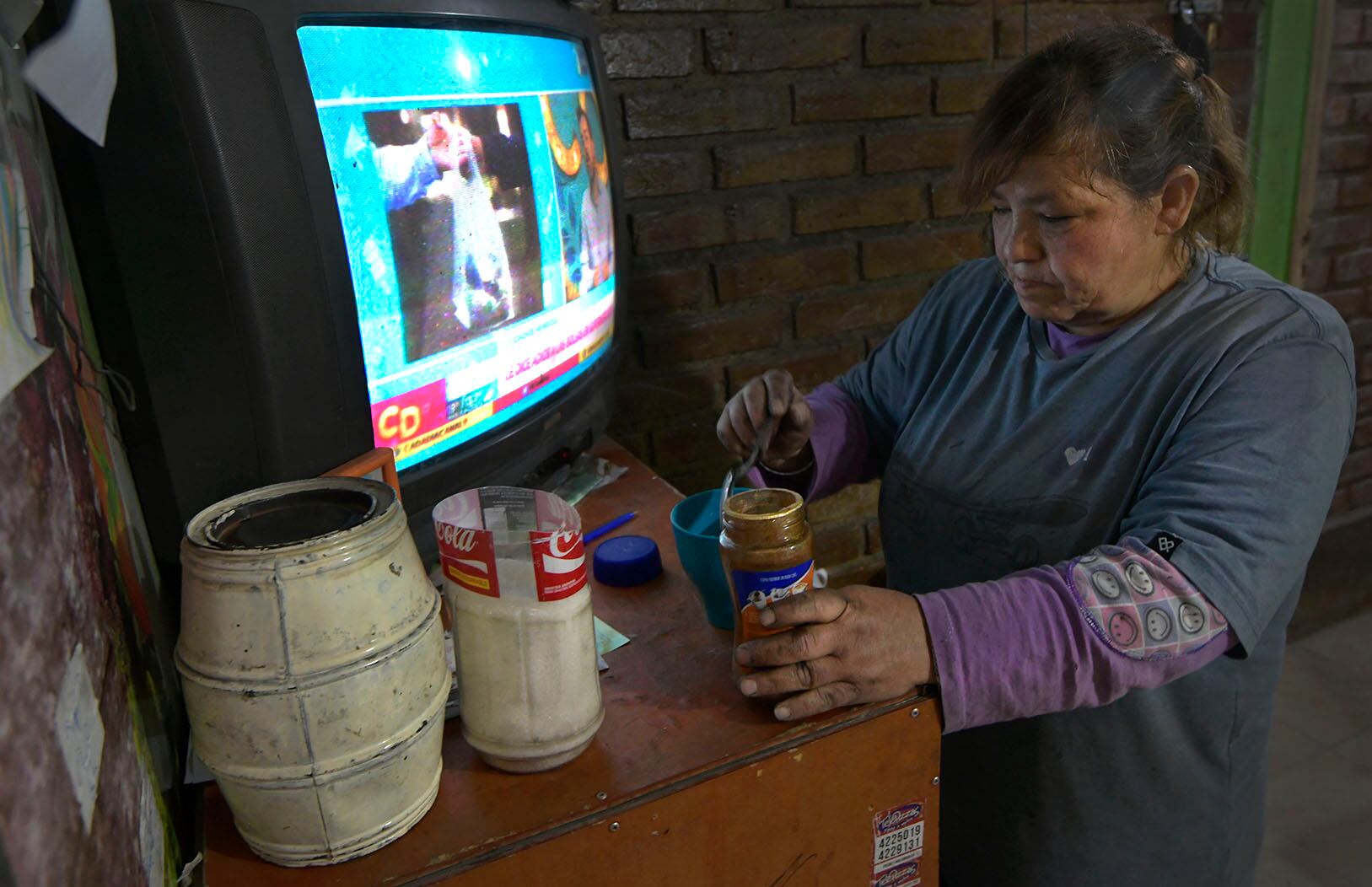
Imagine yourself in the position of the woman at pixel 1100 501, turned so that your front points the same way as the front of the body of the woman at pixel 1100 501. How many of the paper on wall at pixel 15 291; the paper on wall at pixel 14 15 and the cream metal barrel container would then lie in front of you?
3

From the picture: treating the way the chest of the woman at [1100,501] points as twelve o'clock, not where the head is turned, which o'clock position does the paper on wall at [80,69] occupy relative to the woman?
The paper on wall is roughly at 12 o'clock from the woman.

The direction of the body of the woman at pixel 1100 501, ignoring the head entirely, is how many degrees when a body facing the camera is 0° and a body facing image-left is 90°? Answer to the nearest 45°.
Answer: approximately 45°

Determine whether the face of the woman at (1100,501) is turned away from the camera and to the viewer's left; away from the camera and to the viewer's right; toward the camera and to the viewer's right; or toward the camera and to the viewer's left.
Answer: toward the camera and to the viewer's left

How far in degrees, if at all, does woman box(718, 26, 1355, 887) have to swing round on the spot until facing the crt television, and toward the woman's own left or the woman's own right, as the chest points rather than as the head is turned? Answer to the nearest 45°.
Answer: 0° — they already face it

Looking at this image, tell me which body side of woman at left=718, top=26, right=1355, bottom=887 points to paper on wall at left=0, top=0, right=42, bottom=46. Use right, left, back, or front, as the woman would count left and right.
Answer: front

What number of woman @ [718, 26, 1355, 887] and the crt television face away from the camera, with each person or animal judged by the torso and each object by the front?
0

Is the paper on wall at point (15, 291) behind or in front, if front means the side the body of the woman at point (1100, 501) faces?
in front

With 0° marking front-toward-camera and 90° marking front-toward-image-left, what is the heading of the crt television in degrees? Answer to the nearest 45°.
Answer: approximately 315°
